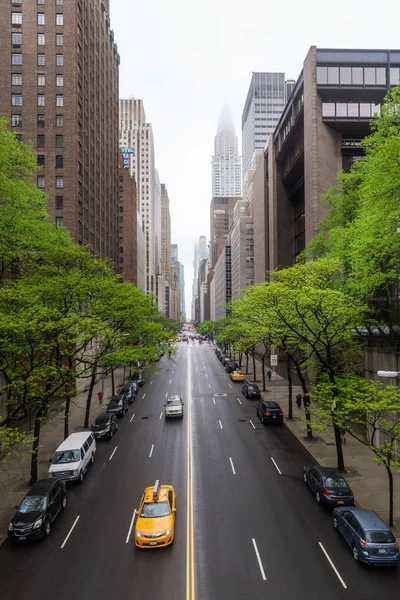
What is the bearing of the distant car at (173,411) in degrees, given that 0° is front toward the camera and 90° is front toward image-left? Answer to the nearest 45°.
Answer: approximately 0°

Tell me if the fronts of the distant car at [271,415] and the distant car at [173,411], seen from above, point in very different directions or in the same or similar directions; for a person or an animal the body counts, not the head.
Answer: very different directions

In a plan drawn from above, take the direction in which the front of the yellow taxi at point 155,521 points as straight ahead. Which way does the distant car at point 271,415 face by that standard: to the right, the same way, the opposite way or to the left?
the opposite way

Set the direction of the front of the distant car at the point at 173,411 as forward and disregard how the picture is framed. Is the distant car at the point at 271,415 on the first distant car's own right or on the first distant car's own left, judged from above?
on the first distant car's own left

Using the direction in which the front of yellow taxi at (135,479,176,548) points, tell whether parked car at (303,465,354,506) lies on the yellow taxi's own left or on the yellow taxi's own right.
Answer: on the yellow taxi's own left

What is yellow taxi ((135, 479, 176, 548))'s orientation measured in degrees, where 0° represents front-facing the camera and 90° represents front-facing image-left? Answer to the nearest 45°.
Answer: approximately 0°

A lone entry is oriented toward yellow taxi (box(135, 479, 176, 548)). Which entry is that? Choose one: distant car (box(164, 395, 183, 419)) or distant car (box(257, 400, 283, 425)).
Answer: distant car (box(164, 395, 183, 419))

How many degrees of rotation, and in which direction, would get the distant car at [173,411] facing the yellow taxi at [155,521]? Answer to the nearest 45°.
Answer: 0° — it already faces it

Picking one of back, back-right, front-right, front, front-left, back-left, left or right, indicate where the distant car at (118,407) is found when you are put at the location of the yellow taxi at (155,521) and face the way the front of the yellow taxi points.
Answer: back

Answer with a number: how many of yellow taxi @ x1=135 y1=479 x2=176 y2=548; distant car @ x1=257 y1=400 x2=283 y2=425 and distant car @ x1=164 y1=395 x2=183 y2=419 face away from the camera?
1

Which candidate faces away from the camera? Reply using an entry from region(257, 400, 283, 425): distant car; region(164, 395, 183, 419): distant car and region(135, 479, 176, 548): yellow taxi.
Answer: region(257, 400, 283, 425): distant car

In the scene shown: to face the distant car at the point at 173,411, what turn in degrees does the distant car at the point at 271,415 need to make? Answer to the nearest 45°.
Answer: approximately 90° to its left

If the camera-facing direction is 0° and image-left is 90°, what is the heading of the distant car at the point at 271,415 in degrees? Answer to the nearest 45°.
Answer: approximately 180°

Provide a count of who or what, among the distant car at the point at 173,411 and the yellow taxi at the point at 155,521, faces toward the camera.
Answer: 2

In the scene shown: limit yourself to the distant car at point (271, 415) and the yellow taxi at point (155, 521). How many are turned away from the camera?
1
